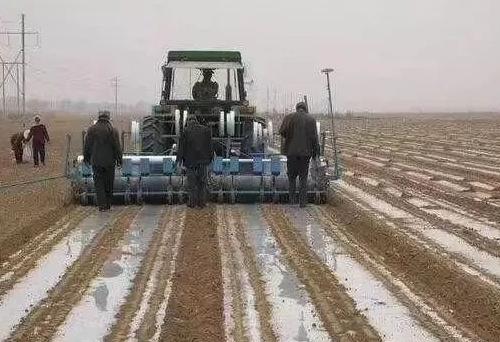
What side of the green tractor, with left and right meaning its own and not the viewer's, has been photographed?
back

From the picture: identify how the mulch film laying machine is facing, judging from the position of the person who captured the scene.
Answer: facing away from the viewer

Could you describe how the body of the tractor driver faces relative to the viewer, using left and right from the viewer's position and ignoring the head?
facing away from the viewer

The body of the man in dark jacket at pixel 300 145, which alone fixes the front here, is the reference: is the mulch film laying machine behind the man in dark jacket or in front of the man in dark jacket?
in front

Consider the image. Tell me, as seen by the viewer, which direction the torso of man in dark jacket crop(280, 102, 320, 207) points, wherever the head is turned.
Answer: away from the camera

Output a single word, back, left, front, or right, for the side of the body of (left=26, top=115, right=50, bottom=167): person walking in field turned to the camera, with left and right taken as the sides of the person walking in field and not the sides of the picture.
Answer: front

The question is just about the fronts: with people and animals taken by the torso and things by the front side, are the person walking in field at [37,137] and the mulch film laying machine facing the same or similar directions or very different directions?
very different directions

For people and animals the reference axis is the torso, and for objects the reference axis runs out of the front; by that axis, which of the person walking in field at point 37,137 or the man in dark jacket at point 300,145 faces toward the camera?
the person walking in field

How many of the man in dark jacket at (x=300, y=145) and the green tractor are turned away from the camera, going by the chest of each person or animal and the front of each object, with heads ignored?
2

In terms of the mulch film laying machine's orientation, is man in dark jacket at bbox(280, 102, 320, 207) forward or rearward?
rearward

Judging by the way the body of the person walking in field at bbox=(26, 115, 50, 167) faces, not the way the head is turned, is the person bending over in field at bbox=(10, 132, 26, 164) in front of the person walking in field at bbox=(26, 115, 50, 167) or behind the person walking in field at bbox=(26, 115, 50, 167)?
behind

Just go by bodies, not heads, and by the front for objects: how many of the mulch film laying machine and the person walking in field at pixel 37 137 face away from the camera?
1

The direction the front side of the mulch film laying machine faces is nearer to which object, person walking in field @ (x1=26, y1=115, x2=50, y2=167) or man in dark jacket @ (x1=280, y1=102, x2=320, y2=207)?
the person walking in field
